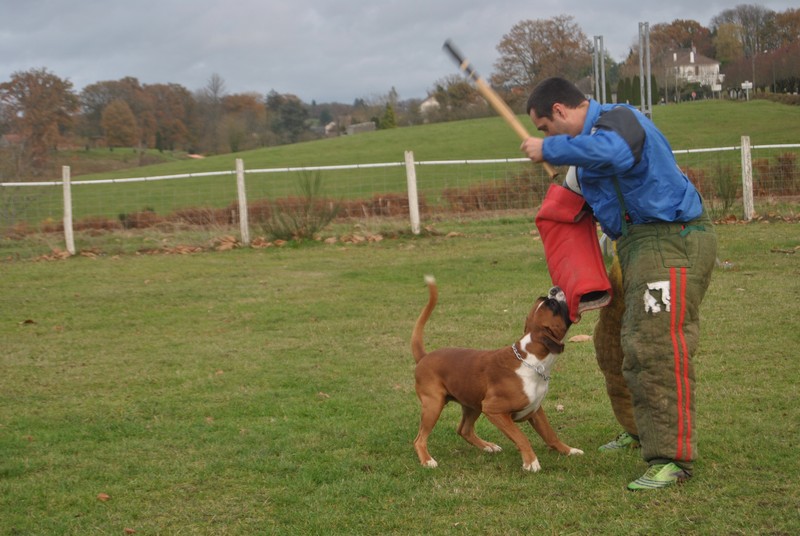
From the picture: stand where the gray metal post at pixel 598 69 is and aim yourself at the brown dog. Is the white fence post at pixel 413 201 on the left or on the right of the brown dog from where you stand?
right

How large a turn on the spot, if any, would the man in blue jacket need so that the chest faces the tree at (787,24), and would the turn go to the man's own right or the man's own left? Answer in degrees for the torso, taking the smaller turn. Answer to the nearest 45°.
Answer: approximately 90° to the man's own right

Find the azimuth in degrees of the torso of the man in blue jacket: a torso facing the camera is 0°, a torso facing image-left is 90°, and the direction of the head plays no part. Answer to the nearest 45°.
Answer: approximately 90°

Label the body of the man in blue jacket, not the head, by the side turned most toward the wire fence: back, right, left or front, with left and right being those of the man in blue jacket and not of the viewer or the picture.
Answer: right

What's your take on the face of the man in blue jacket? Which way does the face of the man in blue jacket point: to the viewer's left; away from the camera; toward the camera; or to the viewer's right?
to the viewer's left

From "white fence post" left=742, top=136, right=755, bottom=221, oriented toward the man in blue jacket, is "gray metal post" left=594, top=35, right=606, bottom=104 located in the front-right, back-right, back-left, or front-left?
back-right

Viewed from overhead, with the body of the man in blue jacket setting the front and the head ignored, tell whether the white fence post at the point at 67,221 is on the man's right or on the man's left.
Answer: on the man's right

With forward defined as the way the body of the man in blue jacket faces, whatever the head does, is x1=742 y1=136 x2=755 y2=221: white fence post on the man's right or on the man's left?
on the man's right
